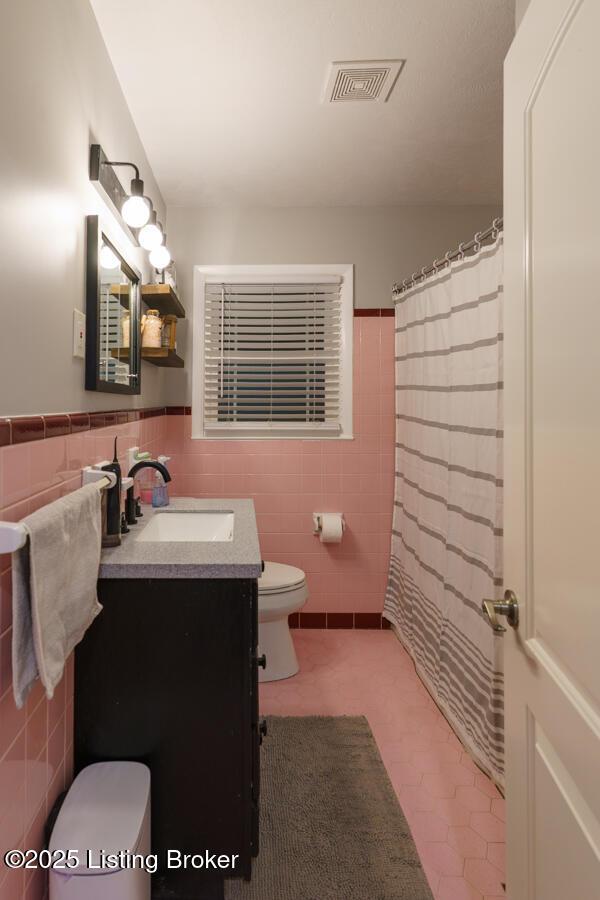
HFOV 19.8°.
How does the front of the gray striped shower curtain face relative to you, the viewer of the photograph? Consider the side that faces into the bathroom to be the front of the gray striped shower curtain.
facing to the left of the viewer

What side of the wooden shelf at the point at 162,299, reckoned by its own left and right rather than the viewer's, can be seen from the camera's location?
right

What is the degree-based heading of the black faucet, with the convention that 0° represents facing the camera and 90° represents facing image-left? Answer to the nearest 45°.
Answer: approximately 270°

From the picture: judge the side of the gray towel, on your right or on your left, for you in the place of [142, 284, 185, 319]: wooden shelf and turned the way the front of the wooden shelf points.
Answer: on your right

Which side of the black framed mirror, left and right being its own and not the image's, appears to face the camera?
right

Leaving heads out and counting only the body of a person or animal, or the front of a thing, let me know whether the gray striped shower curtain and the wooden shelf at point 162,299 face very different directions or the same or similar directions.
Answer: very different directions

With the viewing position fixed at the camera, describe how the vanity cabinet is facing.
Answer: facing to the right of the viewer
